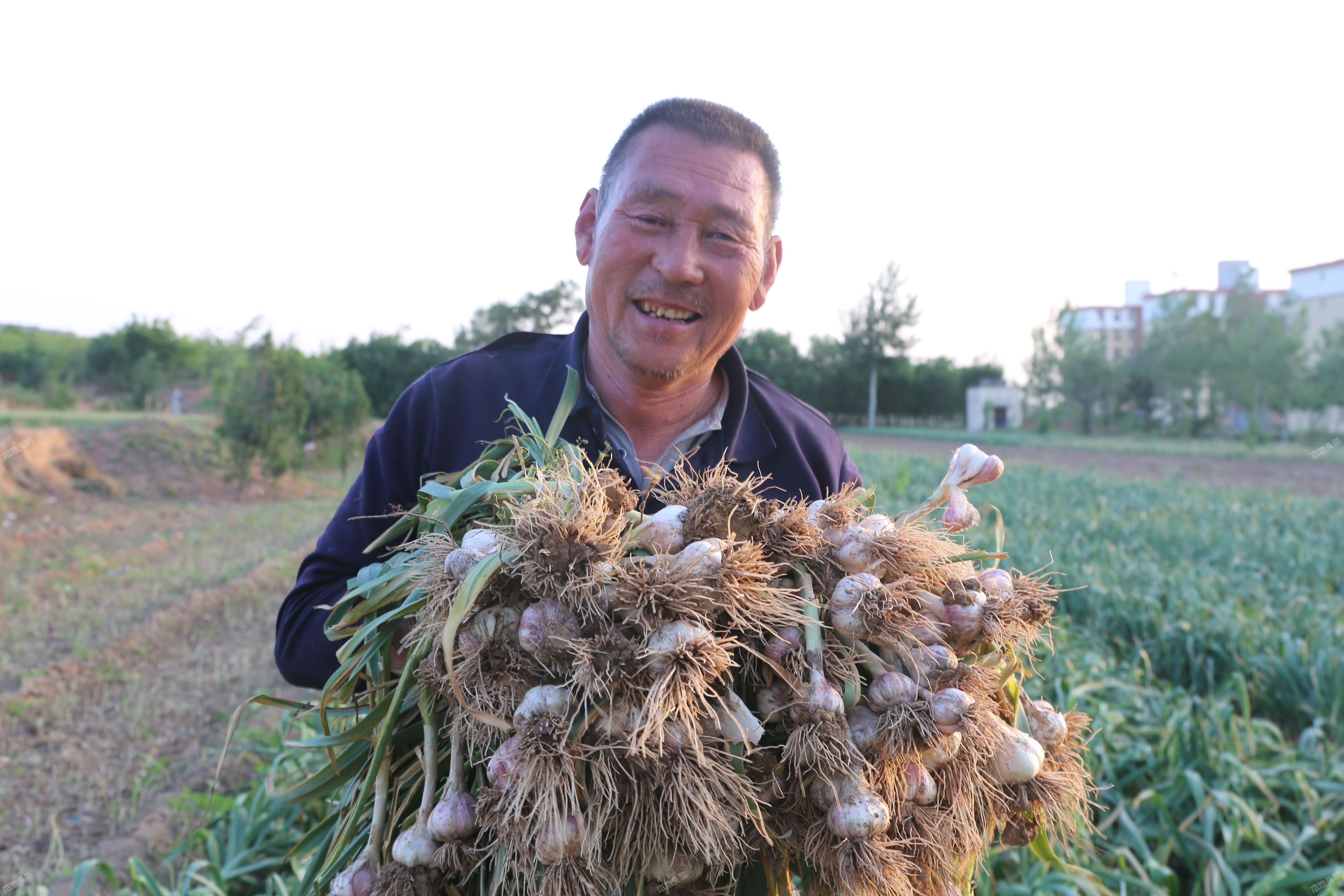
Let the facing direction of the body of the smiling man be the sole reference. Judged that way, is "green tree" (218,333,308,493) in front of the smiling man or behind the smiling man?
behind

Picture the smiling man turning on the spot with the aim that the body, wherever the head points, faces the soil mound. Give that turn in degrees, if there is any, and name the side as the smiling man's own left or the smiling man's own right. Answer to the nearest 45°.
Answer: approximately 135° to the smiling man's own right

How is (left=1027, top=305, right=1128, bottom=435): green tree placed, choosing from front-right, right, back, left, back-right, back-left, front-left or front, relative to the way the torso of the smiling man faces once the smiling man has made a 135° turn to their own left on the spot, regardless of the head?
front

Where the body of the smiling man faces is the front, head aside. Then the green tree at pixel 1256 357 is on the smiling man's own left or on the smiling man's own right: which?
on the smiling man's own left

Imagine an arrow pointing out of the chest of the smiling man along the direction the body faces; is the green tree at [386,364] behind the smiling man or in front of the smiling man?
behind

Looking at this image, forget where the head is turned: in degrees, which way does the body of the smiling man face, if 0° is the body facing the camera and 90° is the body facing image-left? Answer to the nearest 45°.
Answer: approximately 0°

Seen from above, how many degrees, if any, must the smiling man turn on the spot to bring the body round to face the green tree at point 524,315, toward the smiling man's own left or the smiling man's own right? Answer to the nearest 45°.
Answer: approximately 180°

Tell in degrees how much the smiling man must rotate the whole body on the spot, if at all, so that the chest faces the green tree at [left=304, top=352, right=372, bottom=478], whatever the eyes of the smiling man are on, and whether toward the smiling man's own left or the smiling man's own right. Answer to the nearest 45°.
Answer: approximately 180°

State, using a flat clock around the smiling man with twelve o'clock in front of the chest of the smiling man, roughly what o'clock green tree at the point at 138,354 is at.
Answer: The green tree is roughly at 5 o'clock from the smiling man.
